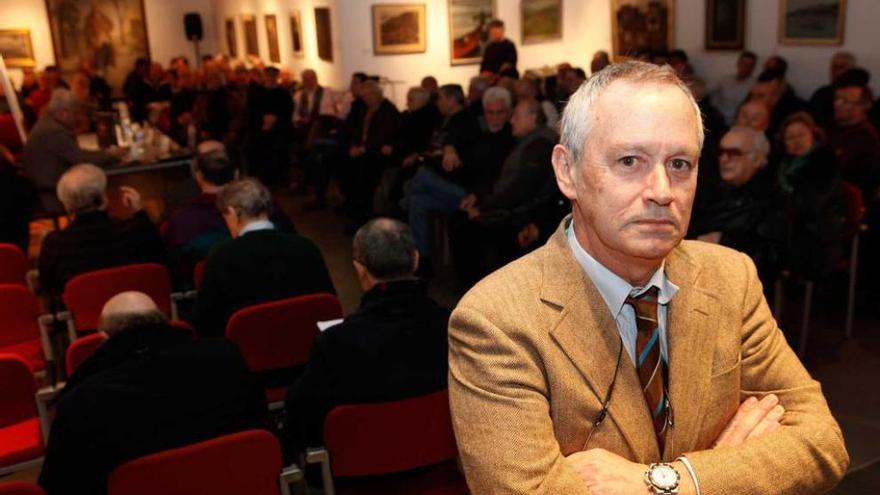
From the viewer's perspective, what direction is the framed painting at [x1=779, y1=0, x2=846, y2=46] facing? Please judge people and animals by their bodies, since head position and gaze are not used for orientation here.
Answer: toward the camera

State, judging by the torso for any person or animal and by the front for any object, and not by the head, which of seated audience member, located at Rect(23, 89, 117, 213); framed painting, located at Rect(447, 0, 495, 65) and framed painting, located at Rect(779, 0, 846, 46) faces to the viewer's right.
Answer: the seated audience member

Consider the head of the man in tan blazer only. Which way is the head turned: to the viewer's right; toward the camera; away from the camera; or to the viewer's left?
toward the camera

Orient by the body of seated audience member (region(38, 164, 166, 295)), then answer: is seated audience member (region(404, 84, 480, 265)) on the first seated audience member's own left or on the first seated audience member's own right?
on the first seated audience member's own right

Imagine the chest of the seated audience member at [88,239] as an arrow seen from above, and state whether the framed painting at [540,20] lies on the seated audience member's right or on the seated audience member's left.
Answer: on the seated audience member's right

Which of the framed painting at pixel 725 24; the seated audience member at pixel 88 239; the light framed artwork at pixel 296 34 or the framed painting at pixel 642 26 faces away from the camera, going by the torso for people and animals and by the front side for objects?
the seated audience member

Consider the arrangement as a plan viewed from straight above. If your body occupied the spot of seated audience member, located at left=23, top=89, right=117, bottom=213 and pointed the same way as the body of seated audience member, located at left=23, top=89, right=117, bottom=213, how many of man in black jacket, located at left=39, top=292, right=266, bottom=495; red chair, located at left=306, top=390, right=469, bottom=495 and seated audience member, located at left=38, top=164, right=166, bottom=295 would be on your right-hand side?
3

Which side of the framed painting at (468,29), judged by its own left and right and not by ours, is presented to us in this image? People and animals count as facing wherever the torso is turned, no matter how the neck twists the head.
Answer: front

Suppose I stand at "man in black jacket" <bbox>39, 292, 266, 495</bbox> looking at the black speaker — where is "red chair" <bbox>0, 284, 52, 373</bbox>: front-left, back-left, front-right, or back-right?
front-left

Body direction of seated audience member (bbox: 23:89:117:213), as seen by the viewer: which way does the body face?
to the viewer's right

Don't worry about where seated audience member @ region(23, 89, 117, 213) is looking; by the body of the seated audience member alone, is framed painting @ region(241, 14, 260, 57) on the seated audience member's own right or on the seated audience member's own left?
on the seated audience member's own left

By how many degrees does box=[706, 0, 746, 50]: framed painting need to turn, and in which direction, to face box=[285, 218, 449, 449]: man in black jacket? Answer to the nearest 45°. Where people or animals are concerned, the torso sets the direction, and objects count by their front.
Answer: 0° — it already faces them

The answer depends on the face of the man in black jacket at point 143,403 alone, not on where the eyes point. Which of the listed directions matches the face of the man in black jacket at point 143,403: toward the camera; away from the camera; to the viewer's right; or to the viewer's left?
away from the camera

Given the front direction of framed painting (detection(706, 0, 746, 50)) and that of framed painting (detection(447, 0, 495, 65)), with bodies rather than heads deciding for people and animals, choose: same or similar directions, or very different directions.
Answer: same or similar directions

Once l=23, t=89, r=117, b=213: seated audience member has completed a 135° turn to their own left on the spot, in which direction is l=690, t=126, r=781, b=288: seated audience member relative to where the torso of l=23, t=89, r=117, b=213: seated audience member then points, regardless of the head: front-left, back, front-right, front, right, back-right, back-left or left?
back

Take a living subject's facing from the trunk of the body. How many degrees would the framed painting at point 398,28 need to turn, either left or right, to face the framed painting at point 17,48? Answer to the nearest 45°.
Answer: approximately 135° to its right

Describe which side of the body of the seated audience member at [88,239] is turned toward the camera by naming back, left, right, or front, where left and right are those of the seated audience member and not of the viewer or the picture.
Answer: back

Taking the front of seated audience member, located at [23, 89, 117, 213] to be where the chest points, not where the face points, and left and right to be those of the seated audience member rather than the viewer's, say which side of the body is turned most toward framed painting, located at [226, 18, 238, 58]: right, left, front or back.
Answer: left

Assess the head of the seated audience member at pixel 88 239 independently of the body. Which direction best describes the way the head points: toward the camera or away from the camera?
away from the camera

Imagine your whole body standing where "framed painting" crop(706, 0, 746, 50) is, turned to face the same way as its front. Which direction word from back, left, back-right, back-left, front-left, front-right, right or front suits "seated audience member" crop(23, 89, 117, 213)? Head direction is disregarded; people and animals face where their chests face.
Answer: front-right

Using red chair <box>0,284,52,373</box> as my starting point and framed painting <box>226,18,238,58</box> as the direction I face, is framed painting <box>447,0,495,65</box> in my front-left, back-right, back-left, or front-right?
front-right
